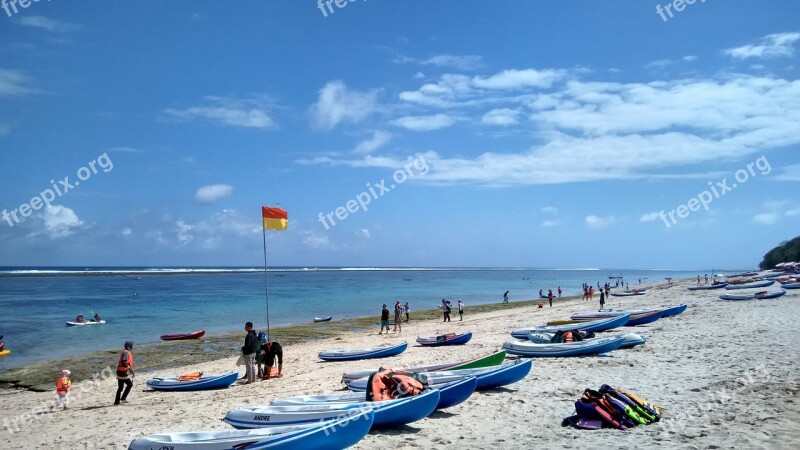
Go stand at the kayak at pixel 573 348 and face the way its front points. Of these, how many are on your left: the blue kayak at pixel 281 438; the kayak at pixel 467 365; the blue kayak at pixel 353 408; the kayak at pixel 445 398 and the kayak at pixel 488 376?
0

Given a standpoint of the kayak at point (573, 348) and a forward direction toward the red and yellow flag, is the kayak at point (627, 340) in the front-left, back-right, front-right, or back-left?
back-right

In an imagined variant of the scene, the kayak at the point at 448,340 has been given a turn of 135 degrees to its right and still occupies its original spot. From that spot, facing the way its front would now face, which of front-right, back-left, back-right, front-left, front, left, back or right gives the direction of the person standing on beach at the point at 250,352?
front

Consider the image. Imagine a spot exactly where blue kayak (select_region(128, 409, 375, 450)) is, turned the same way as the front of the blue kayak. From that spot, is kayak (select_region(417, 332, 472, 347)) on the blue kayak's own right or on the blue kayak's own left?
on the blue kayak's own left

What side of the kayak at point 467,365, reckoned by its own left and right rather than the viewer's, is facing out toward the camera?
right

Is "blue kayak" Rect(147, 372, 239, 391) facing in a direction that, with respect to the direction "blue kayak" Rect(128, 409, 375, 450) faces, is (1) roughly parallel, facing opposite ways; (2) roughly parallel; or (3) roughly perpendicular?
roughly parallel

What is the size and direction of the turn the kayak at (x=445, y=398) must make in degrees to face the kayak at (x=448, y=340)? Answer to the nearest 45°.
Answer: approximately 90° to its left

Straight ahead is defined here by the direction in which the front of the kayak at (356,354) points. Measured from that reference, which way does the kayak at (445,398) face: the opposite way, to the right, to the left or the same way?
the same way

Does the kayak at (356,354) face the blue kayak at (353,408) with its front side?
no

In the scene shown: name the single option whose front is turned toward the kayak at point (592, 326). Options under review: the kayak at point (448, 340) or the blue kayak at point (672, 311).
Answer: the kayak at point (448, 340)

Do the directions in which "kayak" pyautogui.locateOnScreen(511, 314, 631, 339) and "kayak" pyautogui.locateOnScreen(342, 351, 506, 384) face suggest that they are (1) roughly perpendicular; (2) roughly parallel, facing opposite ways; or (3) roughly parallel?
roughly parallel

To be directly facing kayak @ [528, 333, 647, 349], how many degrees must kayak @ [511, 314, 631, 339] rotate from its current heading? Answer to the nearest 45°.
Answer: approximately 90° to its right

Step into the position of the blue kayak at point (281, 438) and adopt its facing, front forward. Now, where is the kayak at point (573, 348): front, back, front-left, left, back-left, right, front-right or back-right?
front-left

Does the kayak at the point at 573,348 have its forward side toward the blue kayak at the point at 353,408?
no

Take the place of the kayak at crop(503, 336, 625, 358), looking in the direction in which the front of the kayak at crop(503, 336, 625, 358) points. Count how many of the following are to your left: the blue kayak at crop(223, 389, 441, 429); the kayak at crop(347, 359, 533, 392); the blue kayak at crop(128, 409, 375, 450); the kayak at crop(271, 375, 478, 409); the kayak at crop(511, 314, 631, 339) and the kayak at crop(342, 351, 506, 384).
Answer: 1

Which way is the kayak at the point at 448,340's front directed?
to the viewer's right

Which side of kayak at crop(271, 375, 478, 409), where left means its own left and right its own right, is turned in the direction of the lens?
right

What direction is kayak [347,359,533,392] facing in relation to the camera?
to the viewer's right

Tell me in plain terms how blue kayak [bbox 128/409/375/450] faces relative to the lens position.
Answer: facing to the right of the viewer

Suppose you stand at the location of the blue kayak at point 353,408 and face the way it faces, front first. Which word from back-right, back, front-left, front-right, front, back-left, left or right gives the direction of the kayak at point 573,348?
front-left
